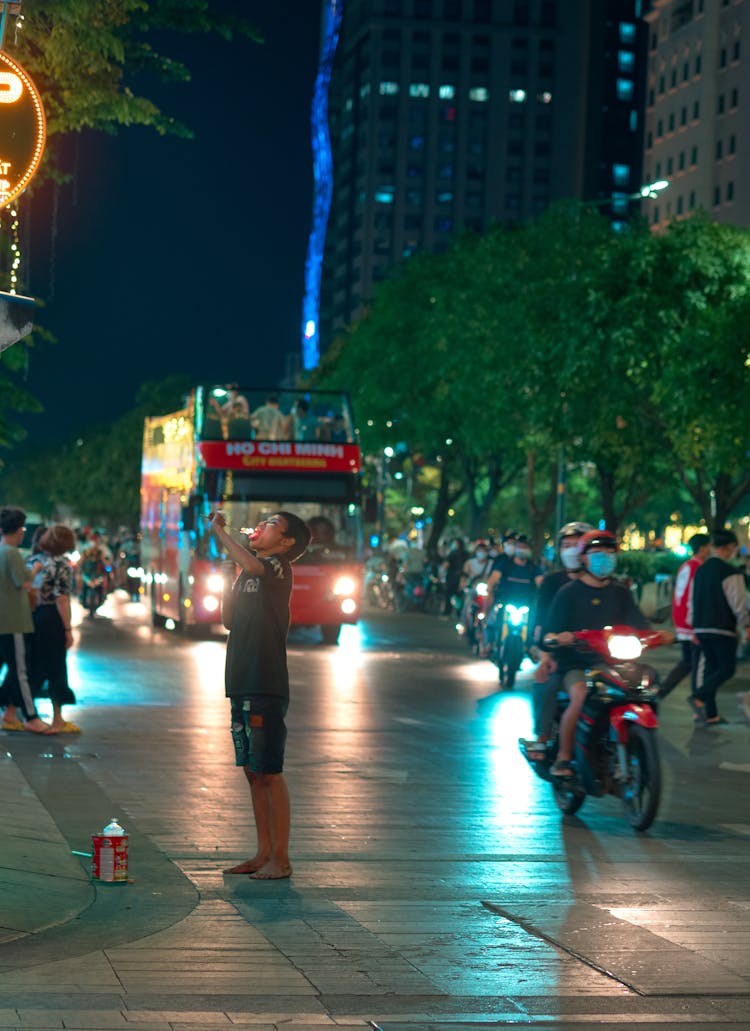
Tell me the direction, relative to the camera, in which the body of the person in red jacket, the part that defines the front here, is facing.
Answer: to the viewer's right

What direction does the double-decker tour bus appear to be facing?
toward the camera

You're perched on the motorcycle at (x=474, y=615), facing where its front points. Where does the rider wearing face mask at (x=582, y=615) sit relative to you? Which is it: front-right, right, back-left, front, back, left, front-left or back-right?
front

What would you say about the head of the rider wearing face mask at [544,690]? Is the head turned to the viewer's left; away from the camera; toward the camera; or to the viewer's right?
toward the camera

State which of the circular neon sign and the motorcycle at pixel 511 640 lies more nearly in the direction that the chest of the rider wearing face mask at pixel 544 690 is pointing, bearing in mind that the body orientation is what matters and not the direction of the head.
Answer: the circular neon sign

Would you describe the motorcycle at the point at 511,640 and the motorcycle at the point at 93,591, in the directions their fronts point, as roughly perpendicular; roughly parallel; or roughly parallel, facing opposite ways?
roughly parallel

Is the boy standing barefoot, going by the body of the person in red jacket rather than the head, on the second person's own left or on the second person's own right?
on the second person's own right

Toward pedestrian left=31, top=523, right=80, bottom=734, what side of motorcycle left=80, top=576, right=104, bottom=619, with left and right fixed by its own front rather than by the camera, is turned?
front

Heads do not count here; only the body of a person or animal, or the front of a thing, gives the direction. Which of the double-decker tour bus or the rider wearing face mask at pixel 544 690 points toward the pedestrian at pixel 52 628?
the double-decker tour bus

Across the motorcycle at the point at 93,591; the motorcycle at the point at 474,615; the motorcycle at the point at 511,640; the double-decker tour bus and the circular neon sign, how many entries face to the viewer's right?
0

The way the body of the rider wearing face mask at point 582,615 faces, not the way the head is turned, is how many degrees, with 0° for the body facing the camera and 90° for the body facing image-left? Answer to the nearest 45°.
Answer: approximately 315°

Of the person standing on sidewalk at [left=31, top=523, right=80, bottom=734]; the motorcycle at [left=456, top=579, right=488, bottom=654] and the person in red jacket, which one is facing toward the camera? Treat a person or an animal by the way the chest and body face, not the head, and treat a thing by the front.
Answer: the motorcycle

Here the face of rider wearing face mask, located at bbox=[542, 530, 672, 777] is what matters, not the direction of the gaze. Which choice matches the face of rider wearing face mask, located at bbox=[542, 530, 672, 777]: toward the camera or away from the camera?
toward the camera

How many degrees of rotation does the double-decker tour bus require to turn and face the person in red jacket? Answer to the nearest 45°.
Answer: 0° — it already faces them

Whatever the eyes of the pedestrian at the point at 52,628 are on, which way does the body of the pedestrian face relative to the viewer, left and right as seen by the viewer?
facing to the right of the viewer

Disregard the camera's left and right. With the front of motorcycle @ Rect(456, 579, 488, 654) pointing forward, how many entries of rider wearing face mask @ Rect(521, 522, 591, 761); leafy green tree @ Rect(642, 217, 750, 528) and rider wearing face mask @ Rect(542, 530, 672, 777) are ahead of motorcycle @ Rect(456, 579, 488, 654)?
2

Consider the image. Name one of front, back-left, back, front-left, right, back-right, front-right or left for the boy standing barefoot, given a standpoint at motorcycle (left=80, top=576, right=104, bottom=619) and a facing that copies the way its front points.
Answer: front

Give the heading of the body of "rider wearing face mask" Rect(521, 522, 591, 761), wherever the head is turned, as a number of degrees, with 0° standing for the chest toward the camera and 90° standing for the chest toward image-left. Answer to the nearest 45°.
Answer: approximately 315°
